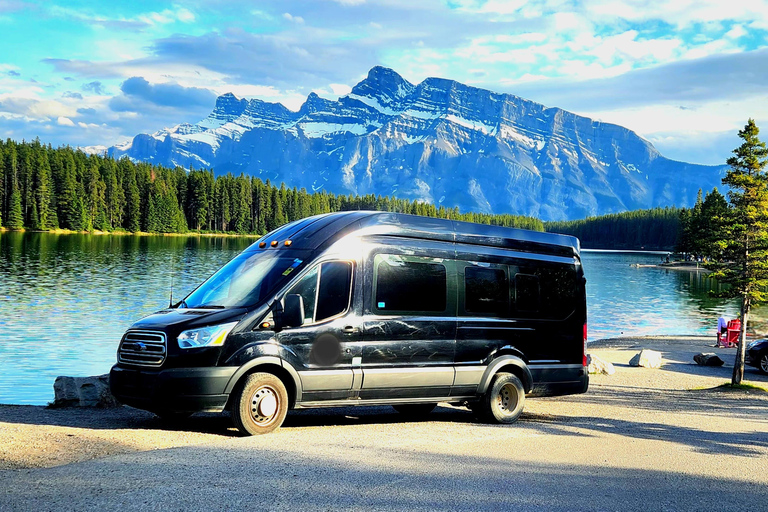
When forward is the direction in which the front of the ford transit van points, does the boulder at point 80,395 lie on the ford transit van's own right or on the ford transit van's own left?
on the ford transit van's own right

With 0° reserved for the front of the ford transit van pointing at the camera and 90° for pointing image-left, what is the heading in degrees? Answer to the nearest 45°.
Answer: approximately 45°

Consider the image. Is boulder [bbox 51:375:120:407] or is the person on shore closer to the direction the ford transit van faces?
the boulder

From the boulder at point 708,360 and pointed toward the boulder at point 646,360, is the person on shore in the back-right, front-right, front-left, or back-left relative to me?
back-right

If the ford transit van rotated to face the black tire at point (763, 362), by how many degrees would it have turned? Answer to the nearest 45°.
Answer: approximately 180°

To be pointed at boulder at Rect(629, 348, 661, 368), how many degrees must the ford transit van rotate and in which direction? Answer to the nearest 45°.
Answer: approximately 180°

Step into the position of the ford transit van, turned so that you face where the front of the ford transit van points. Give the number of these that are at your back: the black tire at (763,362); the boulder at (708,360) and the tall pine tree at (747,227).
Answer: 3

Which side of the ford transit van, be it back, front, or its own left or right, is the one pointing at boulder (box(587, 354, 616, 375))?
back

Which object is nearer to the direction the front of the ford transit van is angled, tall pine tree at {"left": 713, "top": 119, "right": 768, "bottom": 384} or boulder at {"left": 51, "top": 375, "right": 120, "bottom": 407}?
the boulder

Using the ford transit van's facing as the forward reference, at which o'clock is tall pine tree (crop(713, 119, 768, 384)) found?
The tall pine tree is roughly at 6 o'clock from the ford transit van.

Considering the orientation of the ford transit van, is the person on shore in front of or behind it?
behind

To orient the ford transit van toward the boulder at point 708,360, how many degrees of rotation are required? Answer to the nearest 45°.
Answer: approximately 180°
